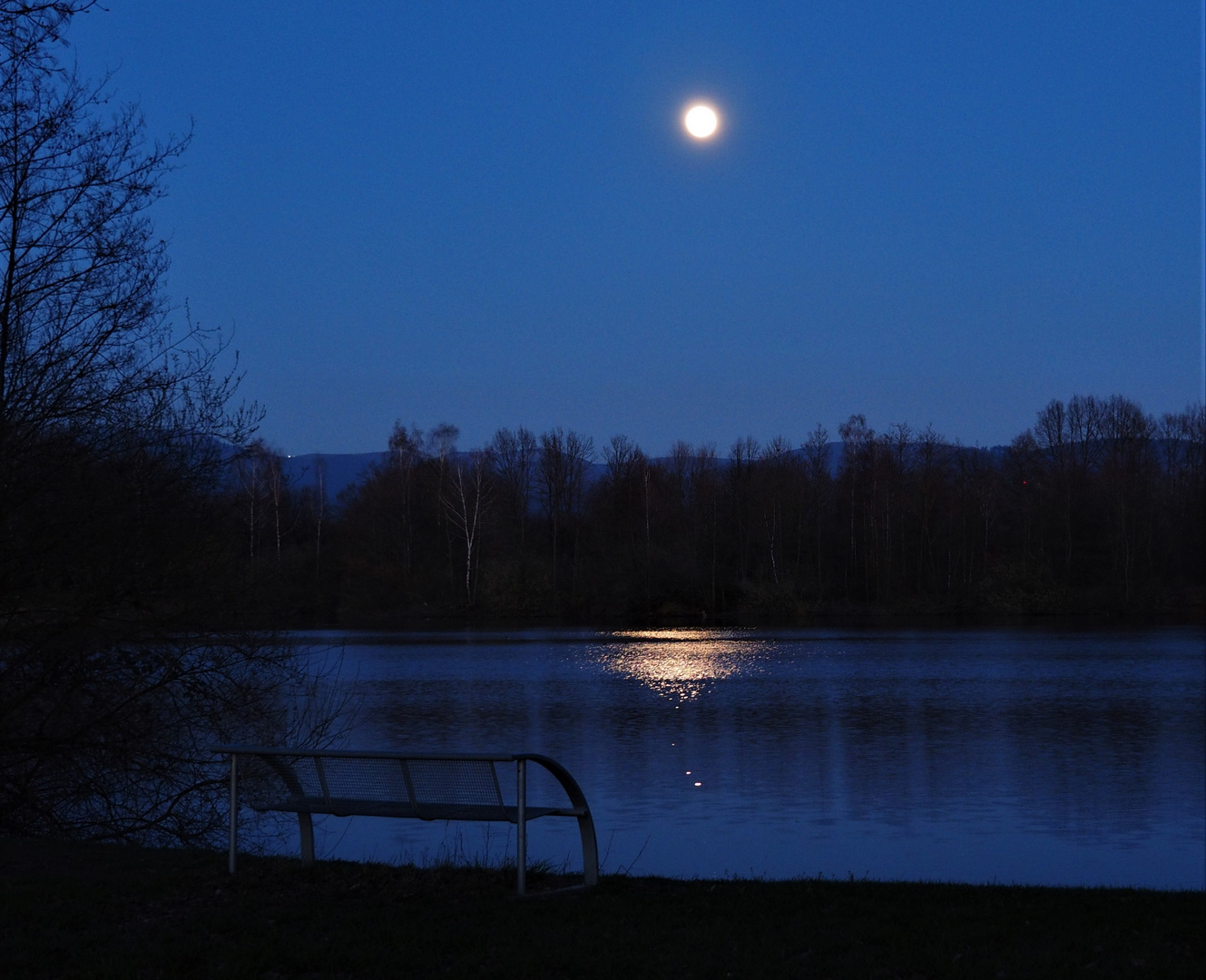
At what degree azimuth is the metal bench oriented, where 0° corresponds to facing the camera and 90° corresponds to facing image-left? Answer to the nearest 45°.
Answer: approximately 225°
